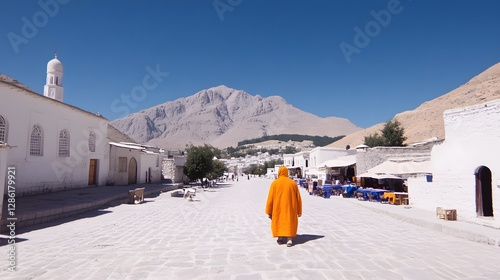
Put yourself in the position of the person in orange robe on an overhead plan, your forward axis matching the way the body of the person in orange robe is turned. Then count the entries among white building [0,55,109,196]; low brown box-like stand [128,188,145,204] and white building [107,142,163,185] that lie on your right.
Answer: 0

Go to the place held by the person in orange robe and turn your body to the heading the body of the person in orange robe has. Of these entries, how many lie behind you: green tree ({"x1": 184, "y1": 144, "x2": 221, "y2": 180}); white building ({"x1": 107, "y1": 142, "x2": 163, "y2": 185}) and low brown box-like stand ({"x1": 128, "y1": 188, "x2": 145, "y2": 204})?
0

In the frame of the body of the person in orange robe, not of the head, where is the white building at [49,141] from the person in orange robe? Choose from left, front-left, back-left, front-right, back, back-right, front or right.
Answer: front-left

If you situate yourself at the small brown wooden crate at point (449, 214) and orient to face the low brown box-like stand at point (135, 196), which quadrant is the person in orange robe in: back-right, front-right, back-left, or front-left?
front-left

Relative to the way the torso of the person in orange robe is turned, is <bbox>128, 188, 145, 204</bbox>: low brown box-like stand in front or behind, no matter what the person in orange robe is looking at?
in front

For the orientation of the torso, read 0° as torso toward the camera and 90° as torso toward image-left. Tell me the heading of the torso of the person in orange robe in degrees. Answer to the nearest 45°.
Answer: approximately 180°

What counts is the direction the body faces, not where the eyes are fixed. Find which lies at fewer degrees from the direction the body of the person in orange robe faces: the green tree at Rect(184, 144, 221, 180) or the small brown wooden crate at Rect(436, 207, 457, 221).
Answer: the green tree

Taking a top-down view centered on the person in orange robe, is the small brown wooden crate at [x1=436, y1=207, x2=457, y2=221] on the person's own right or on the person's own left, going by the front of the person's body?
on the person's own right

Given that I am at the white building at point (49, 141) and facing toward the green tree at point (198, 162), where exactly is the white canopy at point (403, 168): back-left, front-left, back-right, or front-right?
front-right

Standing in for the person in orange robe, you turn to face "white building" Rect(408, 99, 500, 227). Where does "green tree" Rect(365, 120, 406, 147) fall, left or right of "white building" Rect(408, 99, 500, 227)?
left

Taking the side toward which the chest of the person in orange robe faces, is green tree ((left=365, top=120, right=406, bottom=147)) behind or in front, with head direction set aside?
in front

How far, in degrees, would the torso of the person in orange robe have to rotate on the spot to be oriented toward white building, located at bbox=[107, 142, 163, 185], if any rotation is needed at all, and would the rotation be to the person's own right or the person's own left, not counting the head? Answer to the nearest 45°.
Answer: approximately 45° to the person's own left

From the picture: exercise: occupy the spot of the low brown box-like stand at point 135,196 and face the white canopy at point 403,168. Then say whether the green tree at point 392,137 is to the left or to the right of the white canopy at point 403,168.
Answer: left

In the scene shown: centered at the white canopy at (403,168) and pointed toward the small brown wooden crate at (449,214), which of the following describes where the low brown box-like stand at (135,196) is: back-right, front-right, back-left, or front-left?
front-right

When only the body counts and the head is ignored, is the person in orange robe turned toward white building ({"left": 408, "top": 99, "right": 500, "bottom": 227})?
no
